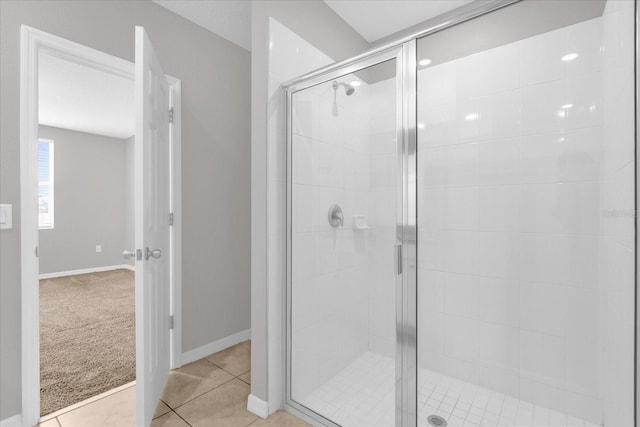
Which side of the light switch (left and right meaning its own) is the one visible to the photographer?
front

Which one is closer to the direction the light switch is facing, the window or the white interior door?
the white interior door

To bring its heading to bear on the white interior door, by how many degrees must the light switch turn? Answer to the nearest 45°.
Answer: approximately 45° to its left

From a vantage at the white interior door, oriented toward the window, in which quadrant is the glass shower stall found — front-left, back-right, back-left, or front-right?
back-right

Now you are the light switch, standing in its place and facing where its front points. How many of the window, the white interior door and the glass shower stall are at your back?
1

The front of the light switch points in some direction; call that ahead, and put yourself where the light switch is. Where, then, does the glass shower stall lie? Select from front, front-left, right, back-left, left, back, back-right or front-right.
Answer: front-left

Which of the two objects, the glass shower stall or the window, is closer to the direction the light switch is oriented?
the glass shower stall

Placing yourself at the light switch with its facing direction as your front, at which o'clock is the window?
The window is roughly at 6 o'clock from the light switch.
